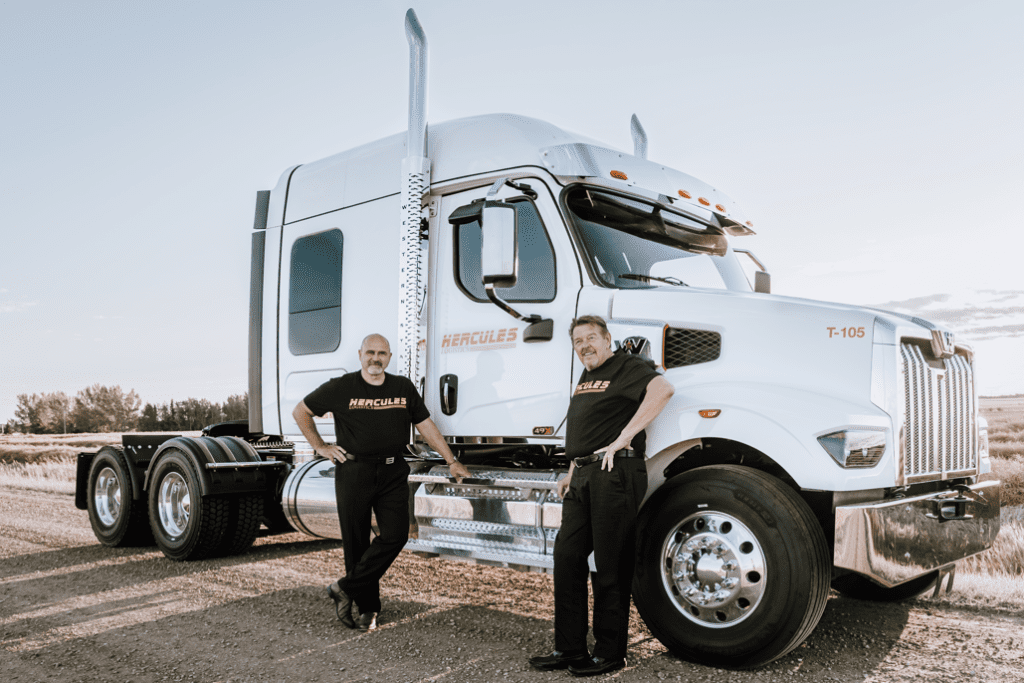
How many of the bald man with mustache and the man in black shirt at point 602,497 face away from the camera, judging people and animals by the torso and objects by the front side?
0

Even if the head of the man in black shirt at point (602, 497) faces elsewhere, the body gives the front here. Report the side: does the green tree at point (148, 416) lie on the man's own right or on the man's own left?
on the man's own right

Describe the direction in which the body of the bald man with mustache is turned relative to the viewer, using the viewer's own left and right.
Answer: facing the viewer

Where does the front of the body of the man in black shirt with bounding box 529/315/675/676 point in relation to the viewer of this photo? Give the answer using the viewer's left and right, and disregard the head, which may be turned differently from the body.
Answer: facing the viewer and to the left of the viewer

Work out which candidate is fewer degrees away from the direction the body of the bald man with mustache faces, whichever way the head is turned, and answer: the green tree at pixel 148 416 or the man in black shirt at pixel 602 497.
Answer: the man in black shirt

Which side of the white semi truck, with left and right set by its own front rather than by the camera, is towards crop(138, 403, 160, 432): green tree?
back

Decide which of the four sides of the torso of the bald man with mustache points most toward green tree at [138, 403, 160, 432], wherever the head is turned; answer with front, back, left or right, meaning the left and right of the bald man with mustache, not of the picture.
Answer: back
